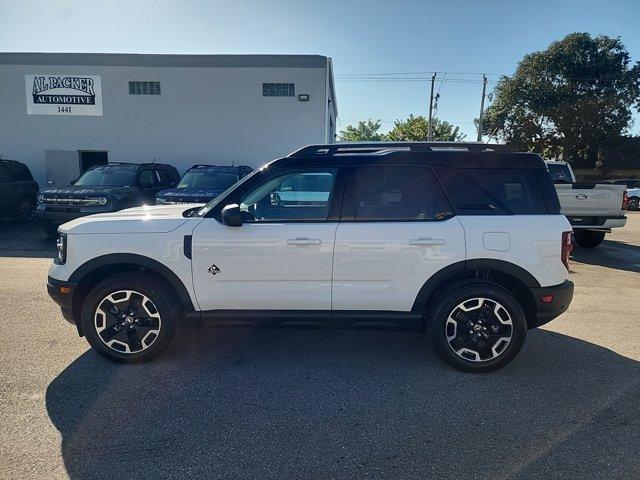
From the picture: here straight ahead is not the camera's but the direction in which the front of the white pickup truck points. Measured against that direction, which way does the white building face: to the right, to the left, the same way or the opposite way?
the opposite way

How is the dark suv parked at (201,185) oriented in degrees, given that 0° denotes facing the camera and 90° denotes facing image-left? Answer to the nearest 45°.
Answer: approximately 45°

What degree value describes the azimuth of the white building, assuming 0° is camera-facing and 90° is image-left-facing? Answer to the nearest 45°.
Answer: approximately 0°

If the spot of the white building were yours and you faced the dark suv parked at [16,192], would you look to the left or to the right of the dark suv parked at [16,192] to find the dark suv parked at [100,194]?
left

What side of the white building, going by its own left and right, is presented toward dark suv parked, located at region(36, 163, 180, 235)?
front

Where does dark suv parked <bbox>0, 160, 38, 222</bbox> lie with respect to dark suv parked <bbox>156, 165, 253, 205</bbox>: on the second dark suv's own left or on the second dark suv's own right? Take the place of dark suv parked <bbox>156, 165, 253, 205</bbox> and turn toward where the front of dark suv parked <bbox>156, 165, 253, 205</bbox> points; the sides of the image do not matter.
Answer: on the second dark suv's own right

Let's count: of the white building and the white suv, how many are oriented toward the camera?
1

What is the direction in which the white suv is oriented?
to the viewer's left

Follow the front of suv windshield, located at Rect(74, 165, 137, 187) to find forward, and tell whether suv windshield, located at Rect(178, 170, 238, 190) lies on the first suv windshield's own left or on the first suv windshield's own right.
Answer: on the first suv windshield's own left

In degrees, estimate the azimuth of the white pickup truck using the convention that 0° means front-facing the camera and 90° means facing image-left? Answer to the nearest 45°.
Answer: approximately 135°

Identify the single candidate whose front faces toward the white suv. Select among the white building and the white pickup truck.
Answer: the white building

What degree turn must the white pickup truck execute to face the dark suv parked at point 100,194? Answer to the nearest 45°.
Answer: approximately 90° to its left

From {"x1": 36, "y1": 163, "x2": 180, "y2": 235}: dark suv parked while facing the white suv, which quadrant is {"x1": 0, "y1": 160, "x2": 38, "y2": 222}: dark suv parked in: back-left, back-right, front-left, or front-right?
back-right
